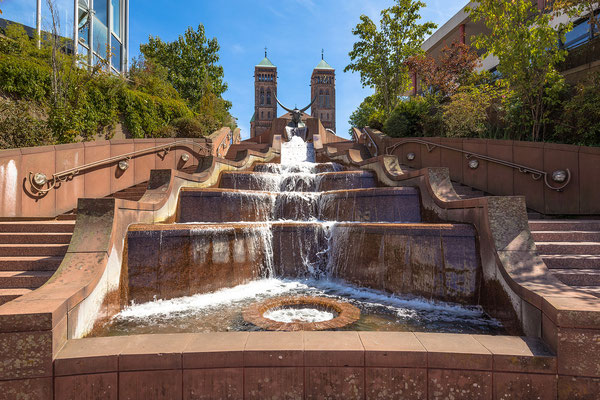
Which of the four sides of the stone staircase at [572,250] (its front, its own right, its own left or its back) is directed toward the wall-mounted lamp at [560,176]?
back

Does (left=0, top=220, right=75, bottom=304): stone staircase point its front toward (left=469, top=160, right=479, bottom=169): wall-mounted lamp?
no

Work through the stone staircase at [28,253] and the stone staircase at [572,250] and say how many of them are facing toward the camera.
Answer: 2

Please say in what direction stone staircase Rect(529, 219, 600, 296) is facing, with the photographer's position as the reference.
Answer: facing the viewer

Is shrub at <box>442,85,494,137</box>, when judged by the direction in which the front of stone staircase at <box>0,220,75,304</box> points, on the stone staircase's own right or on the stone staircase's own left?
on the stone staircase's own left

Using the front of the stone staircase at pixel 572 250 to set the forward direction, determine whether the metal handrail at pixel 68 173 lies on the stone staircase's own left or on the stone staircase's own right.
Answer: on the stone staircase's own right

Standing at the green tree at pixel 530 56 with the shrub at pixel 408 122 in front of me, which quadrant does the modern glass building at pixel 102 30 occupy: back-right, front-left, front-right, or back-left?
front-left

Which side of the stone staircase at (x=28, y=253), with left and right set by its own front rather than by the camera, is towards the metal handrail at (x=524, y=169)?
left

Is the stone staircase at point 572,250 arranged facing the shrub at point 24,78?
no

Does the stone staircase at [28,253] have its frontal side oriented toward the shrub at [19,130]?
no

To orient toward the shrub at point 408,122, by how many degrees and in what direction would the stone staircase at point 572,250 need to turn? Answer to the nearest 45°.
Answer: approximately 135° to its right

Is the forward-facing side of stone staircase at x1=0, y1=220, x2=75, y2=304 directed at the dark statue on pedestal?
no

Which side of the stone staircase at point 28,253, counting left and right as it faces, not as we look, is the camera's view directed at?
front

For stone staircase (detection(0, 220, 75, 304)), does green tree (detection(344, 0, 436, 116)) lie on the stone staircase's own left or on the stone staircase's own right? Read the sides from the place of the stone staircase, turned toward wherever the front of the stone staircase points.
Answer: on the stone staircase's own left
